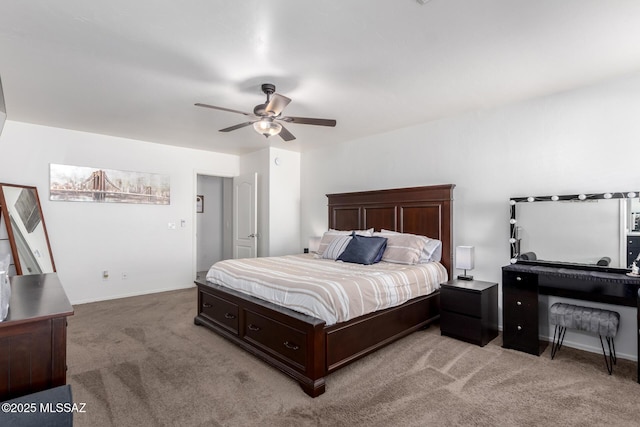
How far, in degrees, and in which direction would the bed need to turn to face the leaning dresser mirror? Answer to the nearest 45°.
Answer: approximately 45° to its right

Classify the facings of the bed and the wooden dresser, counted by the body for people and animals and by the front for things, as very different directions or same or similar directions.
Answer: very different directions

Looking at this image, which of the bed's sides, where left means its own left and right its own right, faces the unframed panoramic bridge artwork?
right

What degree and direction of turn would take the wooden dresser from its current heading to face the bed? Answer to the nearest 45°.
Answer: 0° — it already faces it

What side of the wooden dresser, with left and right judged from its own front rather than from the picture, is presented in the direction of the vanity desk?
front

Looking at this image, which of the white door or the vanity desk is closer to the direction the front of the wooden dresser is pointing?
the vanity desk

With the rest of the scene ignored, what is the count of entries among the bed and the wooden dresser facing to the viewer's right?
1

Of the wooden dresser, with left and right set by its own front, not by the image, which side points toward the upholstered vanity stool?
front

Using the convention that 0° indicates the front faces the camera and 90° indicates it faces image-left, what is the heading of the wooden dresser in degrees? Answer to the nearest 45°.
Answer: approximately 270°

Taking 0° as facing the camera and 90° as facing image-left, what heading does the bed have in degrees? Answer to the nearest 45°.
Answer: approximately 45°

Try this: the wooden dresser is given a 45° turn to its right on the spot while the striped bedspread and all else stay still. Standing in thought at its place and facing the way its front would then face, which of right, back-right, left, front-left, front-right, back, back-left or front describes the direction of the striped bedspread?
front-left

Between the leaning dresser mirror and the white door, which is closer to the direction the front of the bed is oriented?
the leaning dresser mirror
